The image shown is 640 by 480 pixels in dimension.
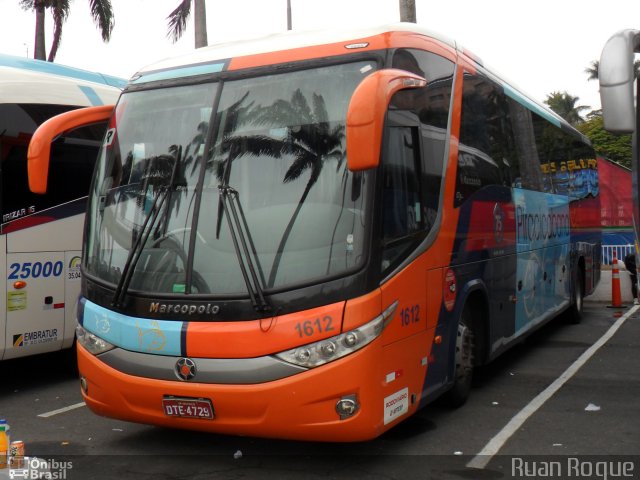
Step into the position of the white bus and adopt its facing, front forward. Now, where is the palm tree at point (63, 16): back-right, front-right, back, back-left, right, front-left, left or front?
back-right

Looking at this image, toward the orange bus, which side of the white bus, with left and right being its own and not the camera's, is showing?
left

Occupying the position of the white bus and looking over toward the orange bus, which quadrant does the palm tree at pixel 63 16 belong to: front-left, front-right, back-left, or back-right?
back-left

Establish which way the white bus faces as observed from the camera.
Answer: facing the viewer and to the left of the viewer

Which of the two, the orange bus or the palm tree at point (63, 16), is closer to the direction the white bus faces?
the orange bus

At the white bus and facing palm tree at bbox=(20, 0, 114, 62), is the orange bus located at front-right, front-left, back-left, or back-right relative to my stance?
back-right

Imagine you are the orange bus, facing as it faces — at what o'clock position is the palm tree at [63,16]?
The palm tree is roughly at 4 o'clock from the orange bus.

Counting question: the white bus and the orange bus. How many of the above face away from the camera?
0

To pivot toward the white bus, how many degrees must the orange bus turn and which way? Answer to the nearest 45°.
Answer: approximately 90° to its right
